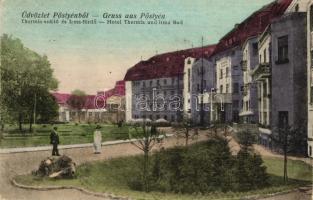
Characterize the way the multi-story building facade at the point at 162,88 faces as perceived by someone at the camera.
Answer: facing the viewer and to the left of the viewer

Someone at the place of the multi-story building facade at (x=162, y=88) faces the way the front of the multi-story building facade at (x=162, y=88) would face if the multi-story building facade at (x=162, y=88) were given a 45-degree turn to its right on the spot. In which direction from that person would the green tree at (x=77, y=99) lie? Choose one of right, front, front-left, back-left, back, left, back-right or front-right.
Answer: front

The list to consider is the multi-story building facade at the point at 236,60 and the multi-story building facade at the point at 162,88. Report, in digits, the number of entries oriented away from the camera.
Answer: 0

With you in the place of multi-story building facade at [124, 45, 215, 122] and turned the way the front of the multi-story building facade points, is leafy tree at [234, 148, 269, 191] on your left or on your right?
on your left

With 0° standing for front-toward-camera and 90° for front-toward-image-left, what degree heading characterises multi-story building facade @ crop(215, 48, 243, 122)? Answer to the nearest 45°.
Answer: approximately 45°

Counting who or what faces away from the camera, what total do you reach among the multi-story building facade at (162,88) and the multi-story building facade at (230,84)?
0
